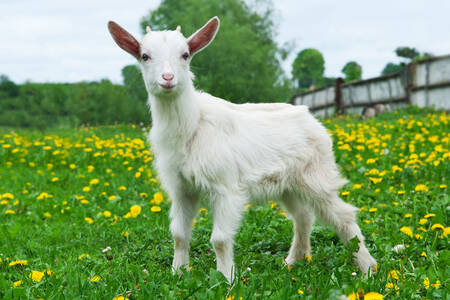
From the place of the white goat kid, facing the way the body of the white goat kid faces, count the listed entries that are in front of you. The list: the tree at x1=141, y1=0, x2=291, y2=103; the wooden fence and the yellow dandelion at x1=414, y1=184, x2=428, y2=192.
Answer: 0

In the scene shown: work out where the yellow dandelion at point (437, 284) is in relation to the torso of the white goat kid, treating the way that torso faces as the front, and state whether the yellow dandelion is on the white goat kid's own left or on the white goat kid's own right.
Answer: on the white goat kid's own left

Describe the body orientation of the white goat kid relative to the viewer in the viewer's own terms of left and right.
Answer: facing the viewer and to the left of the viewer

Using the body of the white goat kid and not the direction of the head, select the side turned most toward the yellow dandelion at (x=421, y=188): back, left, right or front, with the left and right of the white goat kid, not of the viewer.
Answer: back

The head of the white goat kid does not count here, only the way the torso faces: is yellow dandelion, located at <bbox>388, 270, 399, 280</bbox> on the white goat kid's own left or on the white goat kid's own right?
on the white goat kid's own left

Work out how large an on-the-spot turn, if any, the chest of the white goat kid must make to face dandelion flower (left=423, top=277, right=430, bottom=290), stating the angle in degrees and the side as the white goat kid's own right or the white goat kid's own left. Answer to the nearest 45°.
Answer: approximately 90° to the white goat kid's own left

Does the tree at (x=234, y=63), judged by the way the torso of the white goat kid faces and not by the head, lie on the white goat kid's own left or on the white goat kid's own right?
on the white goat kid's own right

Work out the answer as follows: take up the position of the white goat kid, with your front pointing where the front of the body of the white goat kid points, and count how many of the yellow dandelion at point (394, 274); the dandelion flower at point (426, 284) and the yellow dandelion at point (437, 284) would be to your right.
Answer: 0
